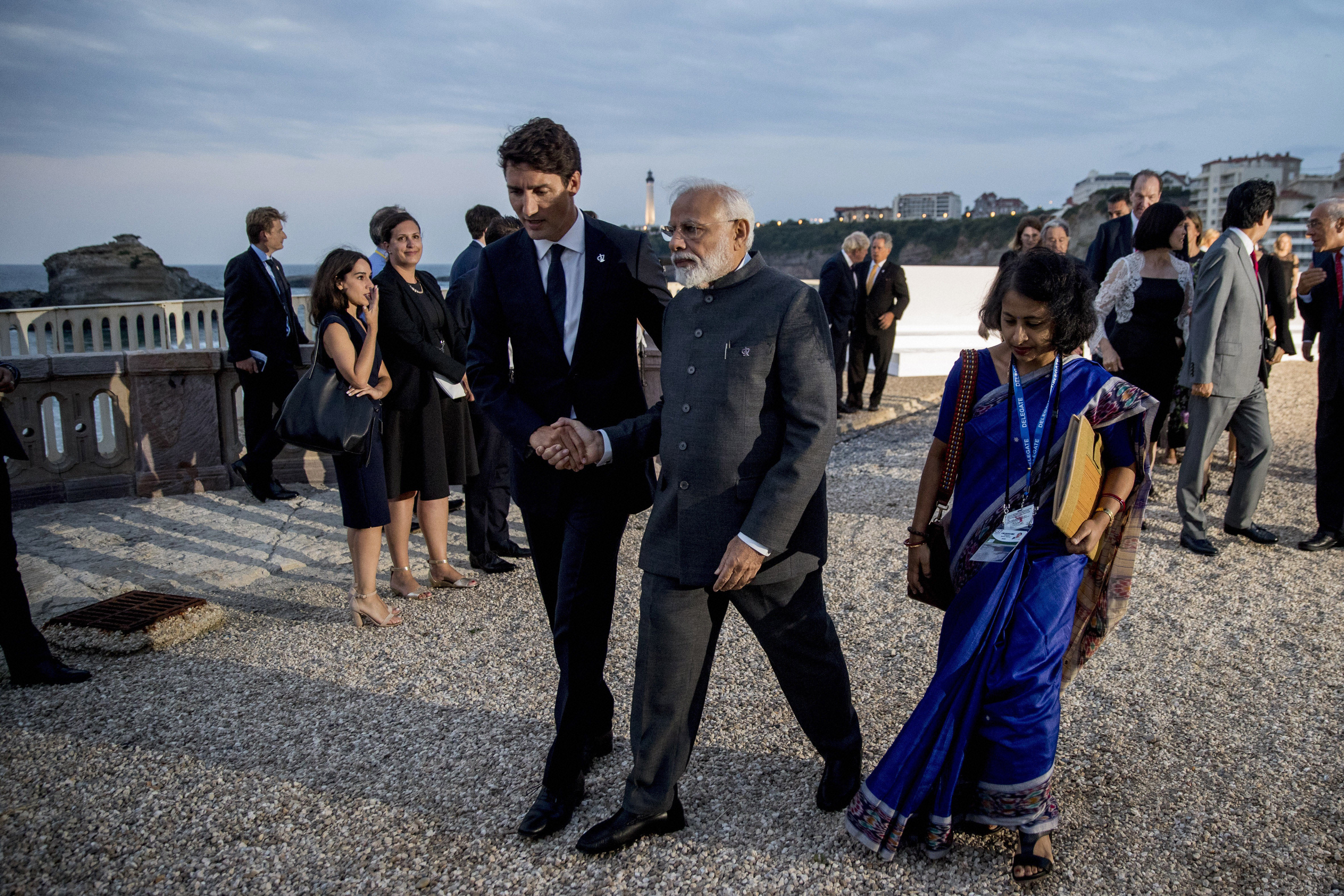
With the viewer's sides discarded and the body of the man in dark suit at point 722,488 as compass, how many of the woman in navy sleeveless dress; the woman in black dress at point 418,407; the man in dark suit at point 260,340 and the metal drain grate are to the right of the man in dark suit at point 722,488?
4

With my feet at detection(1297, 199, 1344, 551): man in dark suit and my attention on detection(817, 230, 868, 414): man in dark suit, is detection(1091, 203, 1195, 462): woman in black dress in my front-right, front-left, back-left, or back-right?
front-left

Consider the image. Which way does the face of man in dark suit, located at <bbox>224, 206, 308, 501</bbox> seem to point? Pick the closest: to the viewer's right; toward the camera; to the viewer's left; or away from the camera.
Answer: to the viewer's right

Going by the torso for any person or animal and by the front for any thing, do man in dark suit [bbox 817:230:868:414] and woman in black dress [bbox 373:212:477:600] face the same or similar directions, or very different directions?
same or similar directions

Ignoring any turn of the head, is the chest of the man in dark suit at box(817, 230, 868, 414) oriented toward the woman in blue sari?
no

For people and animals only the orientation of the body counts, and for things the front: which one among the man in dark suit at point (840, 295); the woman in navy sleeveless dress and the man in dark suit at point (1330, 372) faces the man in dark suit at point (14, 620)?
the man in dark suit at point (1330, 372)

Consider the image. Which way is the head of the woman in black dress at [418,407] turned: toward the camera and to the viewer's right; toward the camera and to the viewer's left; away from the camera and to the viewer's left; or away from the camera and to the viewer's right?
toward the camera and to the viewer's right

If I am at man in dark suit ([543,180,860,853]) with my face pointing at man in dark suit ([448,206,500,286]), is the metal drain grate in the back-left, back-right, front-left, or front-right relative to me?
front-left

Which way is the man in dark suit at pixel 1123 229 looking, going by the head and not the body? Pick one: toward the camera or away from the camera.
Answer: toward the camera

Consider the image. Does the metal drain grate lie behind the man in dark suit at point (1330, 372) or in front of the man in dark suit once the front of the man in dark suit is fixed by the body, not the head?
in front

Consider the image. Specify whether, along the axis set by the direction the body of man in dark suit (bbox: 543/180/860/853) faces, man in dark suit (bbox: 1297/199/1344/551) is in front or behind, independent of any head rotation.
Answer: behind
